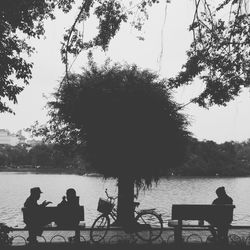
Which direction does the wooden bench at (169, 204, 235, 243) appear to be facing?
away from the camera

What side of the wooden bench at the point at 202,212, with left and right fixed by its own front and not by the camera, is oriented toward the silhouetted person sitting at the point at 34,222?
left

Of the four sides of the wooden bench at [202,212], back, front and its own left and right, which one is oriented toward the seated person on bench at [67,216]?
left

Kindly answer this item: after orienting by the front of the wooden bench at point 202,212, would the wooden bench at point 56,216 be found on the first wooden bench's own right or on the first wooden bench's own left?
on the first wooden bench's own left
